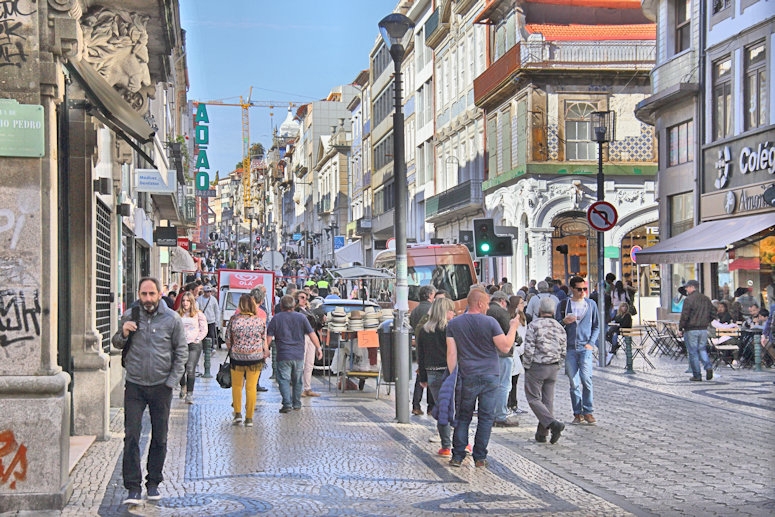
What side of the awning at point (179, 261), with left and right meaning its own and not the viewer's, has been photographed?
right

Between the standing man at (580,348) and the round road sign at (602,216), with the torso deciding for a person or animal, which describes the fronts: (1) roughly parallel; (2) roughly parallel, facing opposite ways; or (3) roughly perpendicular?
roughly parallel

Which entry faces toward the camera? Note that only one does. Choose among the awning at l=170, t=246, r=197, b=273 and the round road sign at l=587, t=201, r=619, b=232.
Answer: the round road sign

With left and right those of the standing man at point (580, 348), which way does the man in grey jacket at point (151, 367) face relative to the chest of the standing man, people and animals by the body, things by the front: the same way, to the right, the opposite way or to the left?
the same way

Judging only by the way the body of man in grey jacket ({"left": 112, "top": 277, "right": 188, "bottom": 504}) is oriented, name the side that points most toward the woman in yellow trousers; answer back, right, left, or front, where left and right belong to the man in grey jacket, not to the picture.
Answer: back

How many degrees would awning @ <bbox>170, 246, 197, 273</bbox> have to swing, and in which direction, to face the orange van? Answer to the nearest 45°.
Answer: approximately 90° to its right

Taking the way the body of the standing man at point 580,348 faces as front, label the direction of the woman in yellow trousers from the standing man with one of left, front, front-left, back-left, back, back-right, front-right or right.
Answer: right

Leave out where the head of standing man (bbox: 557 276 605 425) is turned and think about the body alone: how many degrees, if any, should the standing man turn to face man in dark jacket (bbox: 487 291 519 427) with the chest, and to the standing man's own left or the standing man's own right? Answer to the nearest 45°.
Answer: approximately 45° to the standing man's own right

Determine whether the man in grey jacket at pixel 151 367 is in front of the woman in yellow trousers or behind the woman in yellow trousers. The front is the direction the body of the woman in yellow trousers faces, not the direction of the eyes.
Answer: behind

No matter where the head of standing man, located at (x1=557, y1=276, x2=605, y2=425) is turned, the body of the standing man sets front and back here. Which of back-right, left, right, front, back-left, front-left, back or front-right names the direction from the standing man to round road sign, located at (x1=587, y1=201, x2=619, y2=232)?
back

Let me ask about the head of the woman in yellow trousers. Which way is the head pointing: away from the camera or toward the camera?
away from the camera

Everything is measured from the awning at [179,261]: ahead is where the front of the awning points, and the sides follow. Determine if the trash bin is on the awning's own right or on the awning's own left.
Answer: on the awning's own right

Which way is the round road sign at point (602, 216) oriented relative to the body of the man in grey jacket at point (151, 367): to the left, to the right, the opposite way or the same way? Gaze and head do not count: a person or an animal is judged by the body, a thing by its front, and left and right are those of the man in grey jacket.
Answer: the same way

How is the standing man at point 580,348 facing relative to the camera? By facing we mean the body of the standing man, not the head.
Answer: toward the camera

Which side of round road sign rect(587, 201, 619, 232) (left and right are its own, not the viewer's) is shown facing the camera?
front
